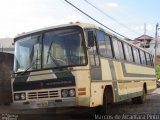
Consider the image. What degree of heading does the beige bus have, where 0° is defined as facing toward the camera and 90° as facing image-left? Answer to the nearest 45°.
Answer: approximately 45°
